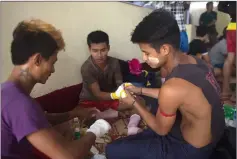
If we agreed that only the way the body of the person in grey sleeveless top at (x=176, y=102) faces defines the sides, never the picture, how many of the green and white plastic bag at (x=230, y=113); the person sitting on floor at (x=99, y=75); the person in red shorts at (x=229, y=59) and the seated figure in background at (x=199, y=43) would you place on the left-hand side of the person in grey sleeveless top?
0

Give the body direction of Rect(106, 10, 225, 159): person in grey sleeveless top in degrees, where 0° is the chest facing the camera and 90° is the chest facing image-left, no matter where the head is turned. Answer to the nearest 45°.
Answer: approximately 90°

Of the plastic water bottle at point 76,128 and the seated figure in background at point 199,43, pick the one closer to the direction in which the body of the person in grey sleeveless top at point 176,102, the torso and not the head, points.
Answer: the plastic water bottle

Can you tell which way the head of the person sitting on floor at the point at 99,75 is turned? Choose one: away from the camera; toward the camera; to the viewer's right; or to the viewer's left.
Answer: toward the camera

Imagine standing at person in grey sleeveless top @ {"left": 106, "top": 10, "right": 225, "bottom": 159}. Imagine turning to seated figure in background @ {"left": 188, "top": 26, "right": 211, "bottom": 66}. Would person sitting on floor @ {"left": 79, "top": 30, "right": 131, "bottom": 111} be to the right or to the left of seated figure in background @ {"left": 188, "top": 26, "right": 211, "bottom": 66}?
left

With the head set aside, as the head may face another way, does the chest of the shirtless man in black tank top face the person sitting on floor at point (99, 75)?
yes
